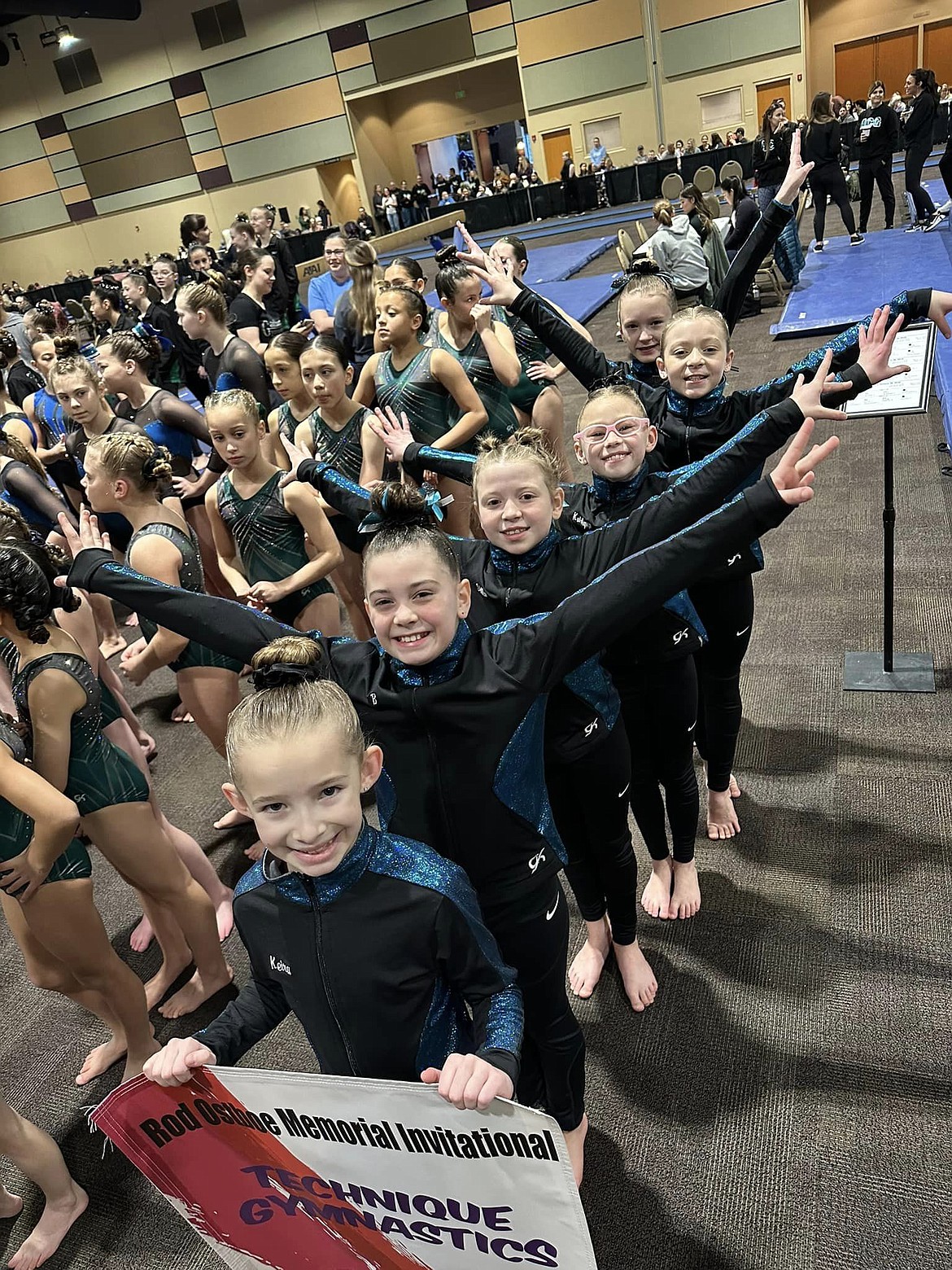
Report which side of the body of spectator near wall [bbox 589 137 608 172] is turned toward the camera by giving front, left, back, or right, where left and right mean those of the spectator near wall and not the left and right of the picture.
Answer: front

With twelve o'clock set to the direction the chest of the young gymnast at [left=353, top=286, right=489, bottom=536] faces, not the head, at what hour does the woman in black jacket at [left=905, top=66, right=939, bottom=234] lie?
The woman in black jacket is roughly at 6 o'clock from the young gymnast.

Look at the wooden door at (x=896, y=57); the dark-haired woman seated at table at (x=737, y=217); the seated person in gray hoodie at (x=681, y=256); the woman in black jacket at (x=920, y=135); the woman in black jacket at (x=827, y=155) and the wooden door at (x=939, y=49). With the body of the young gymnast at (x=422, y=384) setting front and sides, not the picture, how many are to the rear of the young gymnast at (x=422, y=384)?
6

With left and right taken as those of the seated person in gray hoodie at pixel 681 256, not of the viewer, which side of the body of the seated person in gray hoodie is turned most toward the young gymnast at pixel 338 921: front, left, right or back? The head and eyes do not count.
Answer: back

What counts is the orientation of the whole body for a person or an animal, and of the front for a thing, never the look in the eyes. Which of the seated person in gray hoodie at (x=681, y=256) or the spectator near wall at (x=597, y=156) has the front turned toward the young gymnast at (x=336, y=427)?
the spectator near wall at (x=597, y=156)

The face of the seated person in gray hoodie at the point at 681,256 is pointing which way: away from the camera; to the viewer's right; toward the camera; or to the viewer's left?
away from the camera

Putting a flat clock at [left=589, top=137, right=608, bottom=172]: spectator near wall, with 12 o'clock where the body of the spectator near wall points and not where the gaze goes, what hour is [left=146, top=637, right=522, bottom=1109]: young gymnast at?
The young gymnast is roughly at 12 o'clock from the spectator near wall.

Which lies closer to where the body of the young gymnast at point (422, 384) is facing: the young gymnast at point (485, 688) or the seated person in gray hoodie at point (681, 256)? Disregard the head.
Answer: the young gymnast

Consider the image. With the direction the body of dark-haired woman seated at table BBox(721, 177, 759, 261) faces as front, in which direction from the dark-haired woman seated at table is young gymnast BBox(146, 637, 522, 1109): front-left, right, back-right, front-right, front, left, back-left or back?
left

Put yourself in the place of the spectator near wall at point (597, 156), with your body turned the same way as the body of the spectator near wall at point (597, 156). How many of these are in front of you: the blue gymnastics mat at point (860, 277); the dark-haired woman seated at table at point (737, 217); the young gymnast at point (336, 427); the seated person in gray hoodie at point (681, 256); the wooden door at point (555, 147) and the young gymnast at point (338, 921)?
5

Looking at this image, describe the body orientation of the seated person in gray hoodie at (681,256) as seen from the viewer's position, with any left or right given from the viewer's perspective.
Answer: facing away from the viewer
